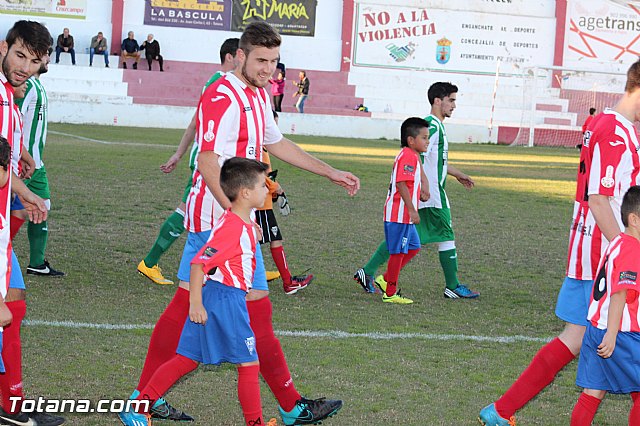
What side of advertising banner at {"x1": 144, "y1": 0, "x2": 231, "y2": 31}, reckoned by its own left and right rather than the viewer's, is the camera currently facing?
front

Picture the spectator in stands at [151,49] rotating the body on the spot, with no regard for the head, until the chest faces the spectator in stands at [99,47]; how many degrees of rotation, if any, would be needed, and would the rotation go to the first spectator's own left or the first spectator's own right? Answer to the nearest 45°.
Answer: approximately 90° to the first spectator's own right

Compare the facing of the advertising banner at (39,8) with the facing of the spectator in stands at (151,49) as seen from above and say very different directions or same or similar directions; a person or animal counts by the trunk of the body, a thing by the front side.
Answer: same or similar directions

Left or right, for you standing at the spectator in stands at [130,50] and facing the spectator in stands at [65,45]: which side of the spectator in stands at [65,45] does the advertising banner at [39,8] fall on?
right

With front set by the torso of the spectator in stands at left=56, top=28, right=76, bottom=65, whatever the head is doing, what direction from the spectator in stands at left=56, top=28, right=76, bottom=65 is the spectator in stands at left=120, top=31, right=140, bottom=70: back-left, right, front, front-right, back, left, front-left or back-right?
left

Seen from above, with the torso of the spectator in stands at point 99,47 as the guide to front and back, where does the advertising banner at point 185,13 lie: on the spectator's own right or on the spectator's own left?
on the spectator's own left

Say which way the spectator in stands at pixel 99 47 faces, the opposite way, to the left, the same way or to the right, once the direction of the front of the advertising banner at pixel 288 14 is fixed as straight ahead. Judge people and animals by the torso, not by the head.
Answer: the same way

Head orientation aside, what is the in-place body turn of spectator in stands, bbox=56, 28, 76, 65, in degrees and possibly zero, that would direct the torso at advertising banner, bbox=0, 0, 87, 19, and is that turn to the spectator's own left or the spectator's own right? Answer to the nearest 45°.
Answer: approximately 180°

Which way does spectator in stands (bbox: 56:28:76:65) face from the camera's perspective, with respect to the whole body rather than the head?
toward the camera

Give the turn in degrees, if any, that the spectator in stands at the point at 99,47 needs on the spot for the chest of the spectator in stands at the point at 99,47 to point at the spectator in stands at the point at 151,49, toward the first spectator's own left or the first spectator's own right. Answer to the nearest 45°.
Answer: approximately 90° to the first spectator's own left

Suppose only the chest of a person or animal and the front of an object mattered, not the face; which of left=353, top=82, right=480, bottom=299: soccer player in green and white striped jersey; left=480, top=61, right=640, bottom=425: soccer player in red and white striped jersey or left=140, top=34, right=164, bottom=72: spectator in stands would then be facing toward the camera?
the spectator in stands

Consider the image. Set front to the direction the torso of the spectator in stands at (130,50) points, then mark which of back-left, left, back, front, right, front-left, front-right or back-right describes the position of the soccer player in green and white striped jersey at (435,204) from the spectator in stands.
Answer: front

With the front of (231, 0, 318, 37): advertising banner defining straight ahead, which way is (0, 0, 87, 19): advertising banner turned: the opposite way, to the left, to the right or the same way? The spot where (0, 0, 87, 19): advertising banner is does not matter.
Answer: the same way

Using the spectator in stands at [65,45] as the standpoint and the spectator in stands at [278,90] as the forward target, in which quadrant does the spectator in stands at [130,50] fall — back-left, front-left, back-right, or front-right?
front-left

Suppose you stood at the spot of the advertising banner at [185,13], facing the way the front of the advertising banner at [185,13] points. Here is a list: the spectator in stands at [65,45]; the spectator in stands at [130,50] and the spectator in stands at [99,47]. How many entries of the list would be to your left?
0
